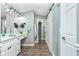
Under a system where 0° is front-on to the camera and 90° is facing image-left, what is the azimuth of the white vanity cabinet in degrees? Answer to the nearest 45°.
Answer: approximately 315°

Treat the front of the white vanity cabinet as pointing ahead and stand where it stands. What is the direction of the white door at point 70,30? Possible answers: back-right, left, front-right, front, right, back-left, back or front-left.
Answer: front
